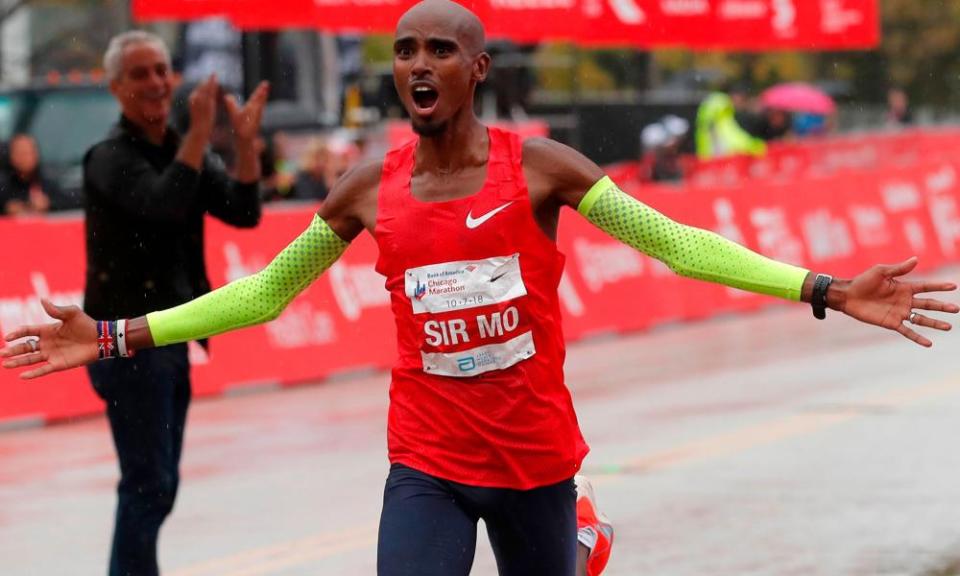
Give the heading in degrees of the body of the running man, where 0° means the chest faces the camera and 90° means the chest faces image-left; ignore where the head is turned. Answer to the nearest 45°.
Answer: approximately 0°

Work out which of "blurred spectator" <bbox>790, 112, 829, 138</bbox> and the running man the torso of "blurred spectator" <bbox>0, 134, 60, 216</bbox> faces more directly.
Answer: the running man

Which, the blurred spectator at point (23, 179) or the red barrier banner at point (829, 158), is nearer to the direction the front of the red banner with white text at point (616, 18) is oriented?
the blurred spectator

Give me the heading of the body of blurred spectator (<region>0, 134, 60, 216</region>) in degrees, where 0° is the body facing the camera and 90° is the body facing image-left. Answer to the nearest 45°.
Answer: approximately 0°
